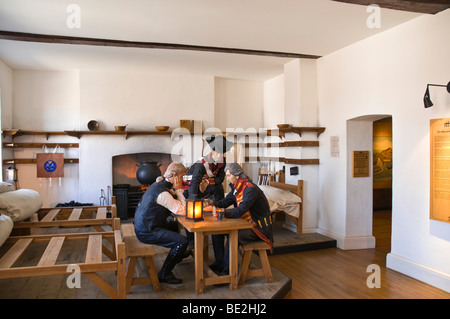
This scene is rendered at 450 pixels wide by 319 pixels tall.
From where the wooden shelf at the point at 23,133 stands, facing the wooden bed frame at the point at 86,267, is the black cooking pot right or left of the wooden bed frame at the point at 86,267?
left

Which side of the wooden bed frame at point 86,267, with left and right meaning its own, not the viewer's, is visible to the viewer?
right

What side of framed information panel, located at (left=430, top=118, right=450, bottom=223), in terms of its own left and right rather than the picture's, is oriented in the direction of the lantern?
front

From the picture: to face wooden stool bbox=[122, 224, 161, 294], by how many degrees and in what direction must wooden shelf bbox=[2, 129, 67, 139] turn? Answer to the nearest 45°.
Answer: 0° — it already faces it

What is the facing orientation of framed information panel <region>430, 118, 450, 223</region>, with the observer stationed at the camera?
facing the viewer and to the left of the viewer

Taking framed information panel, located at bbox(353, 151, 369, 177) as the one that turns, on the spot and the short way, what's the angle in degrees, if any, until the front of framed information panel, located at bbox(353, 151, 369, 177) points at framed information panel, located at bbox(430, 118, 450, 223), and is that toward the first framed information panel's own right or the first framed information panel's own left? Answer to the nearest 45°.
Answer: approximately 45° to the first framed information panel's own left

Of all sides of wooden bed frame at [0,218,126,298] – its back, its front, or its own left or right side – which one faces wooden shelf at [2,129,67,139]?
left

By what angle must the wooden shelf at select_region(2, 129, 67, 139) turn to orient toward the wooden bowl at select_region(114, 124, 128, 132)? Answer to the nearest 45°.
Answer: approximately 45° to its left
